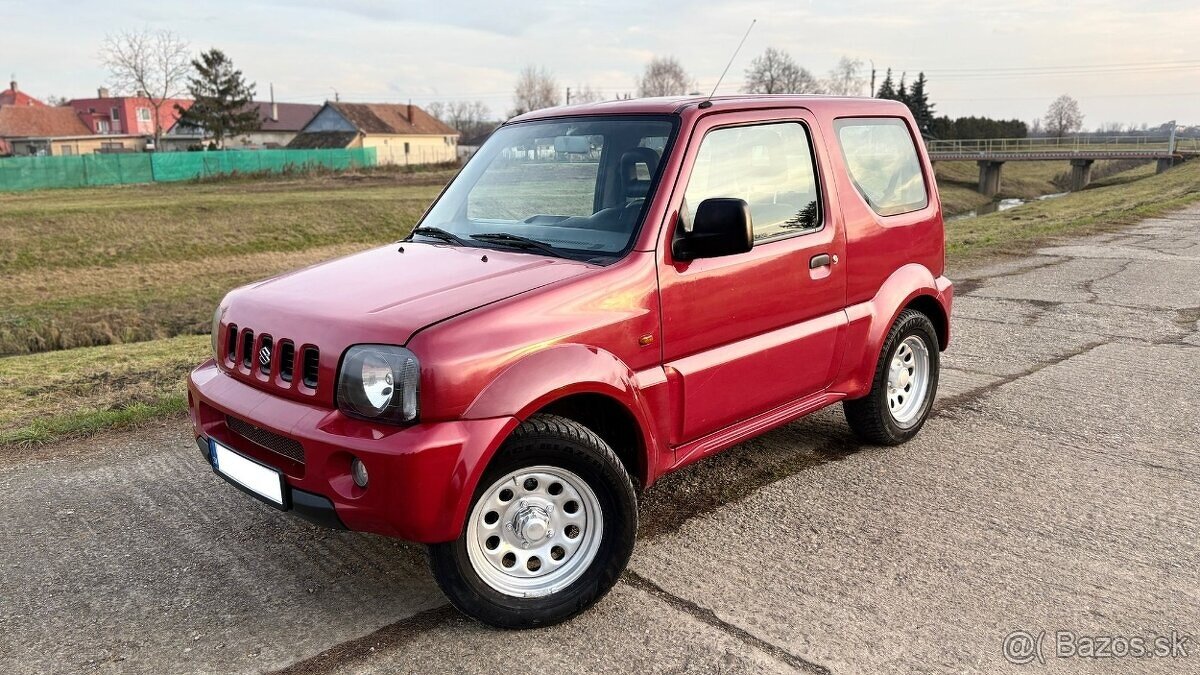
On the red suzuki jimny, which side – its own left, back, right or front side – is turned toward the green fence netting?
right

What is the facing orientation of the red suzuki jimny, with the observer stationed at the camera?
facing the viewer and to the left of the viewer
